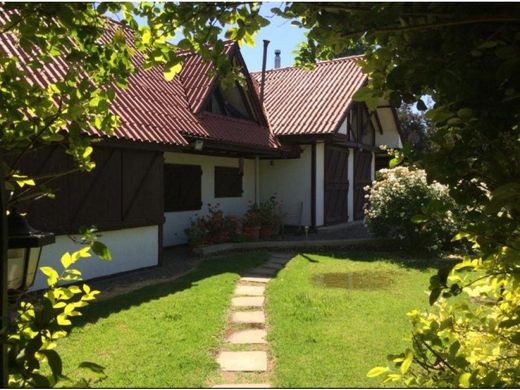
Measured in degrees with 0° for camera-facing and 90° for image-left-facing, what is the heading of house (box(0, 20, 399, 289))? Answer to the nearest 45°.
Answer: approximately 315°

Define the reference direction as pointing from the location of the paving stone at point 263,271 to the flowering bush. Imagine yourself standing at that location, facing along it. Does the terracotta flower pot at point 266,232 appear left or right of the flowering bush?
left

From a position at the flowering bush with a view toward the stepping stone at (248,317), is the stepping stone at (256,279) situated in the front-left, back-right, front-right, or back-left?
front-right

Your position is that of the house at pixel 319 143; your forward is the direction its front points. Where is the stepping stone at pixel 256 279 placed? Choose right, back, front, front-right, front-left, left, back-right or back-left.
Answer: front-right

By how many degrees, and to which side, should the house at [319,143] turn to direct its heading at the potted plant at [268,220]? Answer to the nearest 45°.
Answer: approximately 90° to its right

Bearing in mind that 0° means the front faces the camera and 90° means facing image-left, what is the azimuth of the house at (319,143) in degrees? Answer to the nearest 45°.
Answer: approximately 315°

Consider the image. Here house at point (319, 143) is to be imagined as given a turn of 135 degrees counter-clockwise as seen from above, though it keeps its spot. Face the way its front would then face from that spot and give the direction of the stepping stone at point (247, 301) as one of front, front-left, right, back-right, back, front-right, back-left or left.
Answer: back

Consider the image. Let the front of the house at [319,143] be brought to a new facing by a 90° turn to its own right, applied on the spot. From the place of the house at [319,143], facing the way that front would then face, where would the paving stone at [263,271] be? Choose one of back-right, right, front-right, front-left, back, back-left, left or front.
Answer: front-left

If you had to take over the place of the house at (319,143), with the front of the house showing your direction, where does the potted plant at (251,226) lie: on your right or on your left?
on your right
